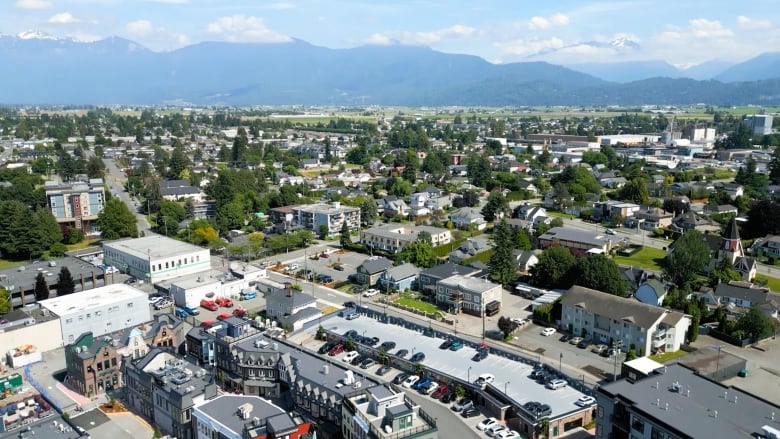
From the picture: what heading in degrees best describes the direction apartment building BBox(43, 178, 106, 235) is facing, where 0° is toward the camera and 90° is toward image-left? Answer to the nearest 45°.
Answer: approximately 0°

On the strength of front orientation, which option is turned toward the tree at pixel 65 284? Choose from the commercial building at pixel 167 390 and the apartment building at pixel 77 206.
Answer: the apartment building at pixel 77 206

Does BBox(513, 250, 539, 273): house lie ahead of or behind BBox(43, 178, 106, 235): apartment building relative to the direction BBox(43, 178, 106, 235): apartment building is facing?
ahead

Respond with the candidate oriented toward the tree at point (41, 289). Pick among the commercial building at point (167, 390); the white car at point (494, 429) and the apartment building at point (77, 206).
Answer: the apartment building at point (77, 206)

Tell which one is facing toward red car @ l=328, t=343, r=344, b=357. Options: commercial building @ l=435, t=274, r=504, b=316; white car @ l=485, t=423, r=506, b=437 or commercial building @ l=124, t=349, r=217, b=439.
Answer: commercial building @ l=435, t=274, r=504, b=316

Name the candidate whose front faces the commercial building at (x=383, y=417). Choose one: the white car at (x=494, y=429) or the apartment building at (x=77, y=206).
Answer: the apartment building at (x=77, y=206)

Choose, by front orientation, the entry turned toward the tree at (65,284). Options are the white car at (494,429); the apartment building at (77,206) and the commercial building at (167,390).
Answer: the apartment building at (77,206)

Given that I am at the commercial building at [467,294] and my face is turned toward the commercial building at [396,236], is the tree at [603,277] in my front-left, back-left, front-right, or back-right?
back-right

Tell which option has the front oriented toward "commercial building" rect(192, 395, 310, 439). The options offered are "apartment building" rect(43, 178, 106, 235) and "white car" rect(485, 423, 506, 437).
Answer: "apartment building" rect(43, 178, 106, 235)

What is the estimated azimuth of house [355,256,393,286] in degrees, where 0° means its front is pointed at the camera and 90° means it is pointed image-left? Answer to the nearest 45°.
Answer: approximately 45°

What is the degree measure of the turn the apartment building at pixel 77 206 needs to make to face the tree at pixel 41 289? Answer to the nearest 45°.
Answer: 0° — it already faces it
